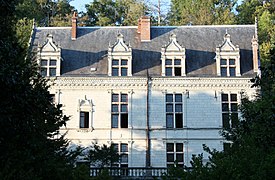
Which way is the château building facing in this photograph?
toward the camera

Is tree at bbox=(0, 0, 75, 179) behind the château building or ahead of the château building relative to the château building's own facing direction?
ahead
